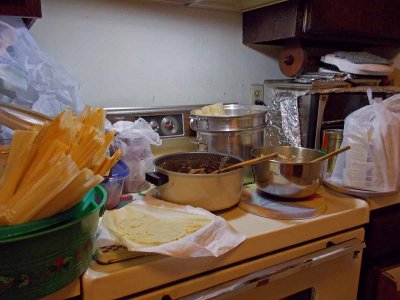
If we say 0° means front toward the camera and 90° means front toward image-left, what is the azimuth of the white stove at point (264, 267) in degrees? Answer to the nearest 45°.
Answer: approximately 315°
